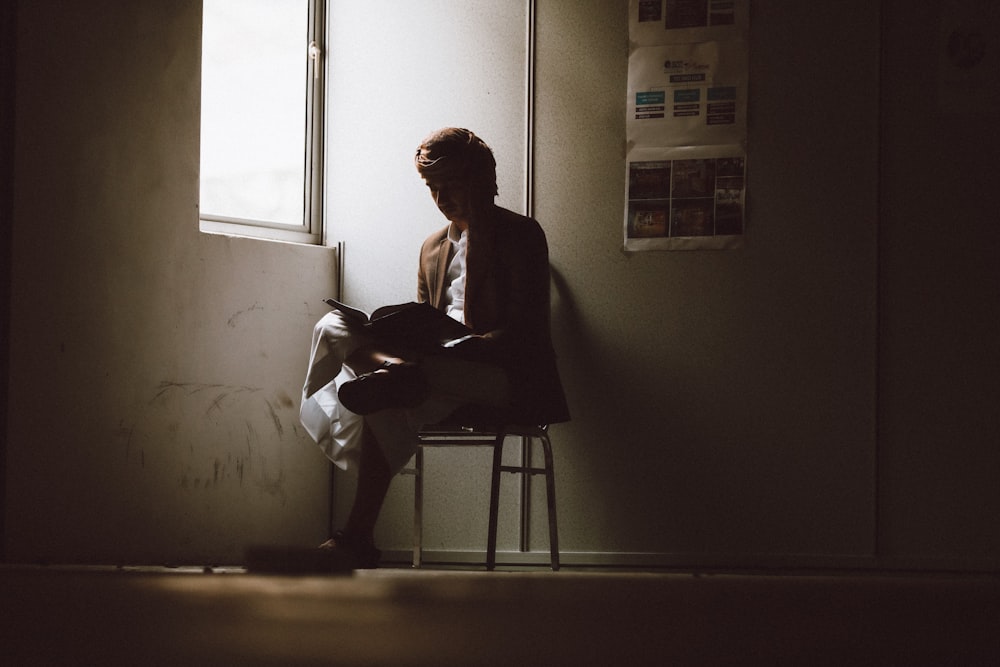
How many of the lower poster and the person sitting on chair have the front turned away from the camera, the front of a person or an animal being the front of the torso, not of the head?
0

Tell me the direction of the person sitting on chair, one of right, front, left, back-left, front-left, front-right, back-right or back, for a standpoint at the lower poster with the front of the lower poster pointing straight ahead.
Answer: front-right

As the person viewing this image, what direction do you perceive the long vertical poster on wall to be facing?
facing the viewer

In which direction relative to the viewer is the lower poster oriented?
toward the camera

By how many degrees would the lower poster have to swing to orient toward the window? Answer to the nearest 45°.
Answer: approximately 90° to its right

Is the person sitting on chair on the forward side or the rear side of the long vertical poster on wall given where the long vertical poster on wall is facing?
on the forward side

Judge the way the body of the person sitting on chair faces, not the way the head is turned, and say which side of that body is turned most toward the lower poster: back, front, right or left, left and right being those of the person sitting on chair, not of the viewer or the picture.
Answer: back

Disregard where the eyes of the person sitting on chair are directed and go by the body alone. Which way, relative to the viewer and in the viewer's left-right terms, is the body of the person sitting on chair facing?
facing the viewer and to the left of the viewer

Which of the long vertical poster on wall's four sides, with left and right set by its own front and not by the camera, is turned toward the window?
right

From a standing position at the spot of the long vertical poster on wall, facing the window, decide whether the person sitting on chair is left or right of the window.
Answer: left

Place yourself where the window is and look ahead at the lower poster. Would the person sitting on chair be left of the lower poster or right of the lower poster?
right

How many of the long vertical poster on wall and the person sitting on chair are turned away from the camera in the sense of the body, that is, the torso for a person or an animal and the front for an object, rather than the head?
0
